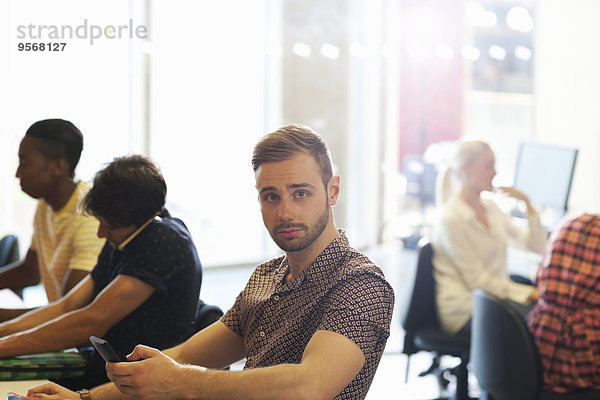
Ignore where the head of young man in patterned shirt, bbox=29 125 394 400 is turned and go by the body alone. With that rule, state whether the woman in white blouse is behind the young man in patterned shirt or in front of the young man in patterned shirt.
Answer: behind

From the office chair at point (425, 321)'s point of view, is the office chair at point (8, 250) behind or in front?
behind

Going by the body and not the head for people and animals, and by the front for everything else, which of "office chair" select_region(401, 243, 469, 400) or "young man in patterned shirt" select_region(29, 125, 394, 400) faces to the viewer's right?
the office chair

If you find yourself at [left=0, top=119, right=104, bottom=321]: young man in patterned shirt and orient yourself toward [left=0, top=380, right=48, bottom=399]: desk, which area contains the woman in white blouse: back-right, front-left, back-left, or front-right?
back-left

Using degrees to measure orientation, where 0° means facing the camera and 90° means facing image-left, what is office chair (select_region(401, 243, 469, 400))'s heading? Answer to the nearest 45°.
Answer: approximately 270°

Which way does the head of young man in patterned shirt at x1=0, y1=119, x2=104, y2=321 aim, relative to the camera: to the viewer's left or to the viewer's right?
to the viewer's left

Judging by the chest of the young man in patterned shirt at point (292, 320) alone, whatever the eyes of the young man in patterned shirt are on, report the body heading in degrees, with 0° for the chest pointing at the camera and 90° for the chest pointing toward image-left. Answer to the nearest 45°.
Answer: approximately 45°

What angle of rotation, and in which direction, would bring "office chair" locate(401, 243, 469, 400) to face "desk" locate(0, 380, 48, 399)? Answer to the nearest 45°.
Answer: approximately 135° to its right

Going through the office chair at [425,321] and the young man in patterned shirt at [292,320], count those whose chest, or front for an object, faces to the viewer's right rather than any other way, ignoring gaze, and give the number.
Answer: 1

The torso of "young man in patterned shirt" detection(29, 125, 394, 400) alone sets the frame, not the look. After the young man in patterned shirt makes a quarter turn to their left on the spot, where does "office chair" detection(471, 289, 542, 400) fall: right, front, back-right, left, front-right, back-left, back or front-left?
left

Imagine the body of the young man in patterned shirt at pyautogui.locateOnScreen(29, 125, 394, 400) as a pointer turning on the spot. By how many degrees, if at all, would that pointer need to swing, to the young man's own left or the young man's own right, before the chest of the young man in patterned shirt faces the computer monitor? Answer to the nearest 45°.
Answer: approximately 180°
